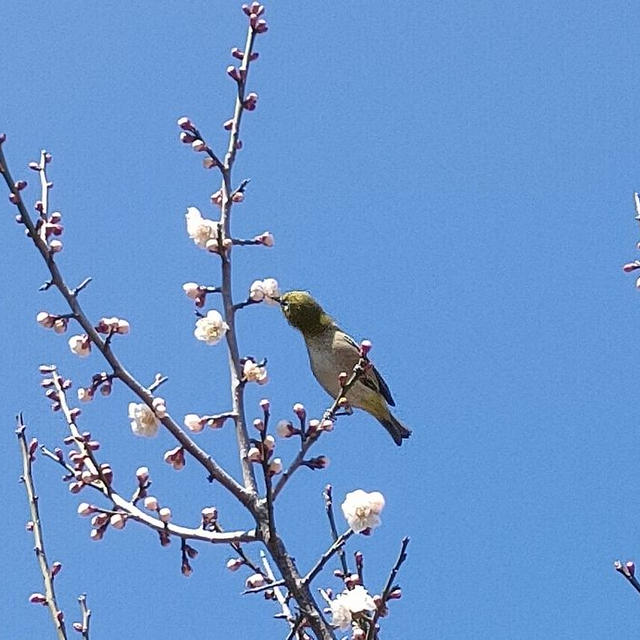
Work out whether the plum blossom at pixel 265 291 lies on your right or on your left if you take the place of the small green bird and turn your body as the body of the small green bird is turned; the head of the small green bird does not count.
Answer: on your right

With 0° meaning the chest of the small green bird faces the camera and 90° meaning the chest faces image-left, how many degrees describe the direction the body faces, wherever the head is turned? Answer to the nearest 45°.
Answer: approximately 90°

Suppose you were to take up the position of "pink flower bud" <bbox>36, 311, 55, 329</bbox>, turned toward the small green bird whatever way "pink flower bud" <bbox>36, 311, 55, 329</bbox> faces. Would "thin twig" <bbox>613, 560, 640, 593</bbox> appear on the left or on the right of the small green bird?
right
